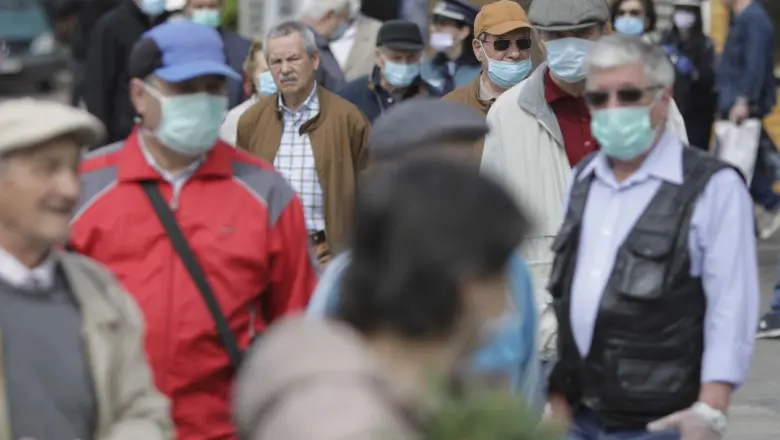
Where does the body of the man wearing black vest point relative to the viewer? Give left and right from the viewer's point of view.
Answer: facing the viewer and to the left of the viewer

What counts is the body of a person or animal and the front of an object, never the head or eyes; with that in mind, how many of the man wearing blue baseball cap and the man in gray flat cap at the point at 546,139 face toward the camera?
2

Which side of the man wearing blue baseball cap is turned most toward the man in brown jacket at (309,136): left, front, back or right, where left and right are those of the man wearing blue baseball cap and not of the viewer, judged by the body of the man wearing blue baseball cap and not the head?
back

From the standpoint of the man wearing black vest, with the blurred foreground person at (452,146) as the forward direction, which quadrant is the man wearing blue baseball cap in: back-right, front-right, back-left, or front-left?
front-right

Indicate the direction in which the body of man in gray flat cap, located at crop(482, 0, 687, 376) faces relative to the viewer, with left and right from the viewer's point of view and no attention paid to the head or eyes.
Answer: facing the viewer

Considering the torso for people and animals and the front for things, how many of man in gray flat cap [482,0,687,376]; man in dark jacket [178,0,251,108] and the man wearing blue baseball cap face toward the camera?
3

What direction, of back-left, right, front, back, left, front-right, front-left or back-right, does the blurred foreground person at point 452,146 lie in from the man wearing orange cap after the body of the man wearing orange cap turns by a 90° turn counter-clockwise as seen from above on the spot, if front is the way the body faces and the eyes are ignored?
back-right

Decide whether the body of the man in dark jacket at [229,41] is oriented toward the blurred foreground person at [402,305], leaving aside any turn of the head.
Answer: yes

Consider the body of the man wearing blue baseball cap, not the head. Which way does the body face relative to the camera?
toward the camera
